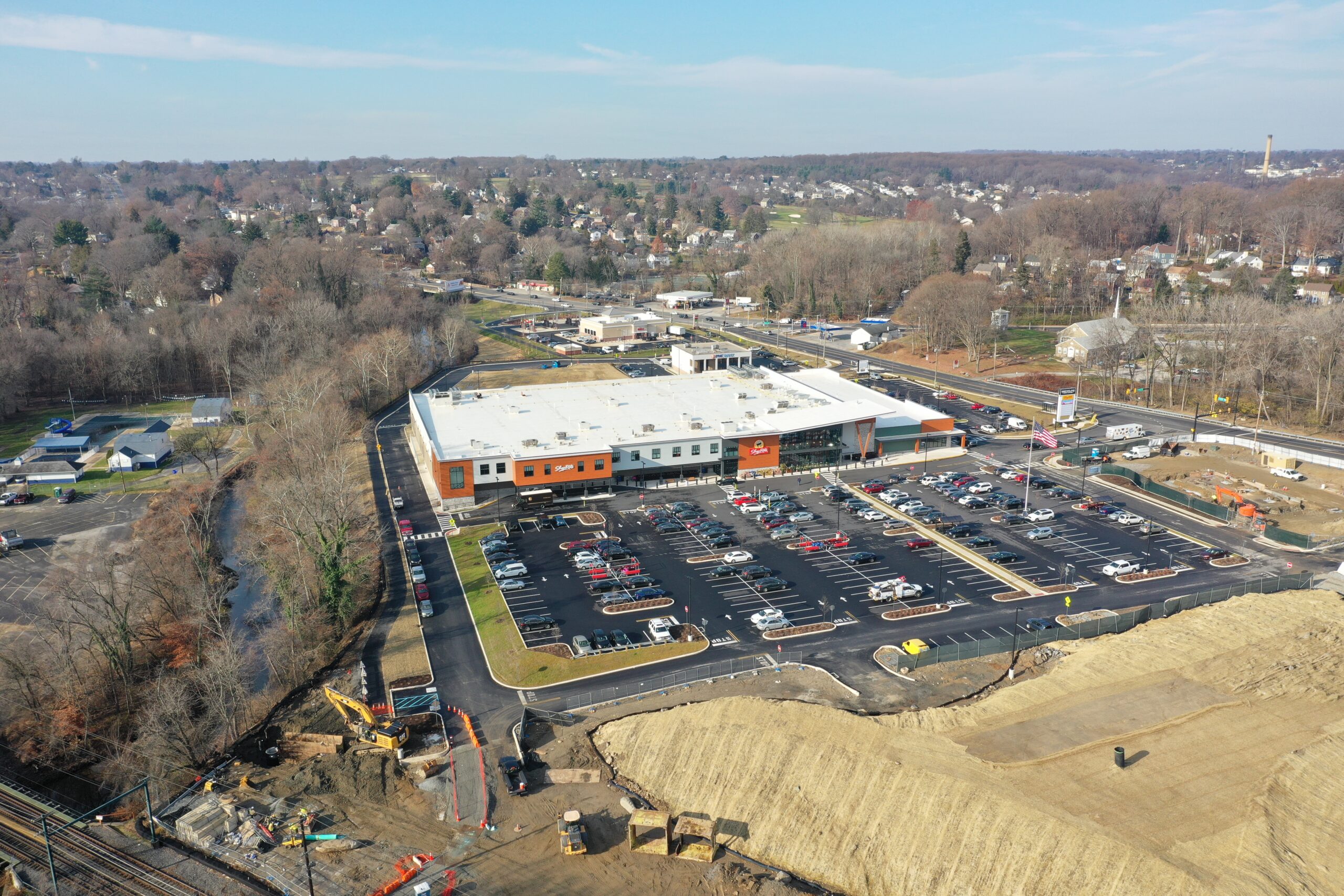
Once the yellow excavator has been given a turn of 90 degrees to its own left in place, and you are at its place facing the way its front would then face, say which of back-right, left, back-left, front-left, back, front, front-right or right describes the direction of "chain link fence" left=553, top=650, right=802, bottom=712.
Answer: back-left

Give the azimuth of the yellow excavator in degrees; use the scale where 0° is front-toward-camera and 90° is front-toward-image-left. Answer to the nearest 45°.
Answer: approximately 135°

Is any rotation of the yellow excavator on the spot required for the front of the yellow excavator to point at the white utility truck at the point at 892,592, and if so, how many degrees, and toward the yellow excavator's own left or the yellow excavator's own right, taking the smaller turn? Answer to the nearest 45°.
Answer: approximately 135° to the yellow excavator's own right

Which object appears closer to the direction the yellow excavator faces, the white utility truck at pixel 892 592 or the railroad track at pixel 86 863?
the railroad track

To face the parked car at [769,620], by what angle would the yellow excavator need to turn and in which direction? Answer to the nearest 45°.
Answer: approximately 135° to its right

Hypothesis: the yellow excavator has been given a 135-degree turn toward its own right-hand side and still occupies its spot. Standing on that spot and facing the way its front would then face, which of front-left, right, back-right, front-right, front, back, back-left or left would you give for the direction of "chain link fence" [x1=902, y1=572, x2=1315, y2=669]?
front

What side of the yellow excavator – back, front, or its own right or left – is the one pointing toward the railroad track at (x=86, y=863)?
left

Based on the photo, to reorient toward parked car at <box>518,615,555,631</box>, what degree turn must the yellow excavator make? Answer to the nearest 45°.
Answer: approximately 90° to its right
